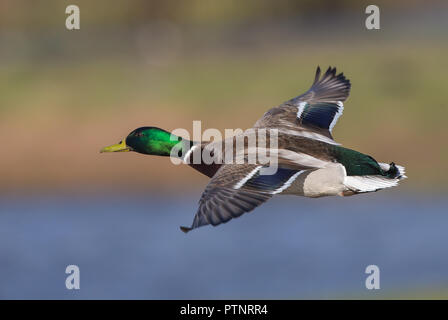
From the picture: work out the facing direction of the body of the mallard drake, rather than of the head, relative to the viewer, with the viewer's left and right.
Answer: facing to the left of the viewer
